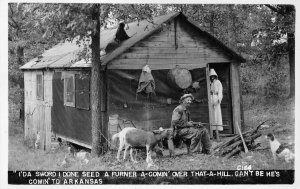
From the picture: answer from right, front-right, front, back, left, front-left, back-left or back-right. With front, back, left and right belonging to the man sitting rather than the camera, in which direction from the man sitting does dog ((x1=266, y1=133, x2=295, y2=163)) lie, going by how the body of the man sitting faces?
front-left

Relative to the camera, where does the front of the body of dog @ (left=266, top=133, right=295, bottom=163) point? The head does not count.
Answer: to the viewer's left

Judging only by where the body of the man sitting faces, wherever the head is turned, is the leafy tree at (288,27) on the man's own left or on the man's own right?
on the man's own left

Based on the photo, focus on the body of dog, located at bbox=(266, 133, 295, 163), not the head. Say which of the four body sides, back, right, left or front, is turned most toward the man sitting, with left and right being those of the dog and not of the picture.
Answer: front
